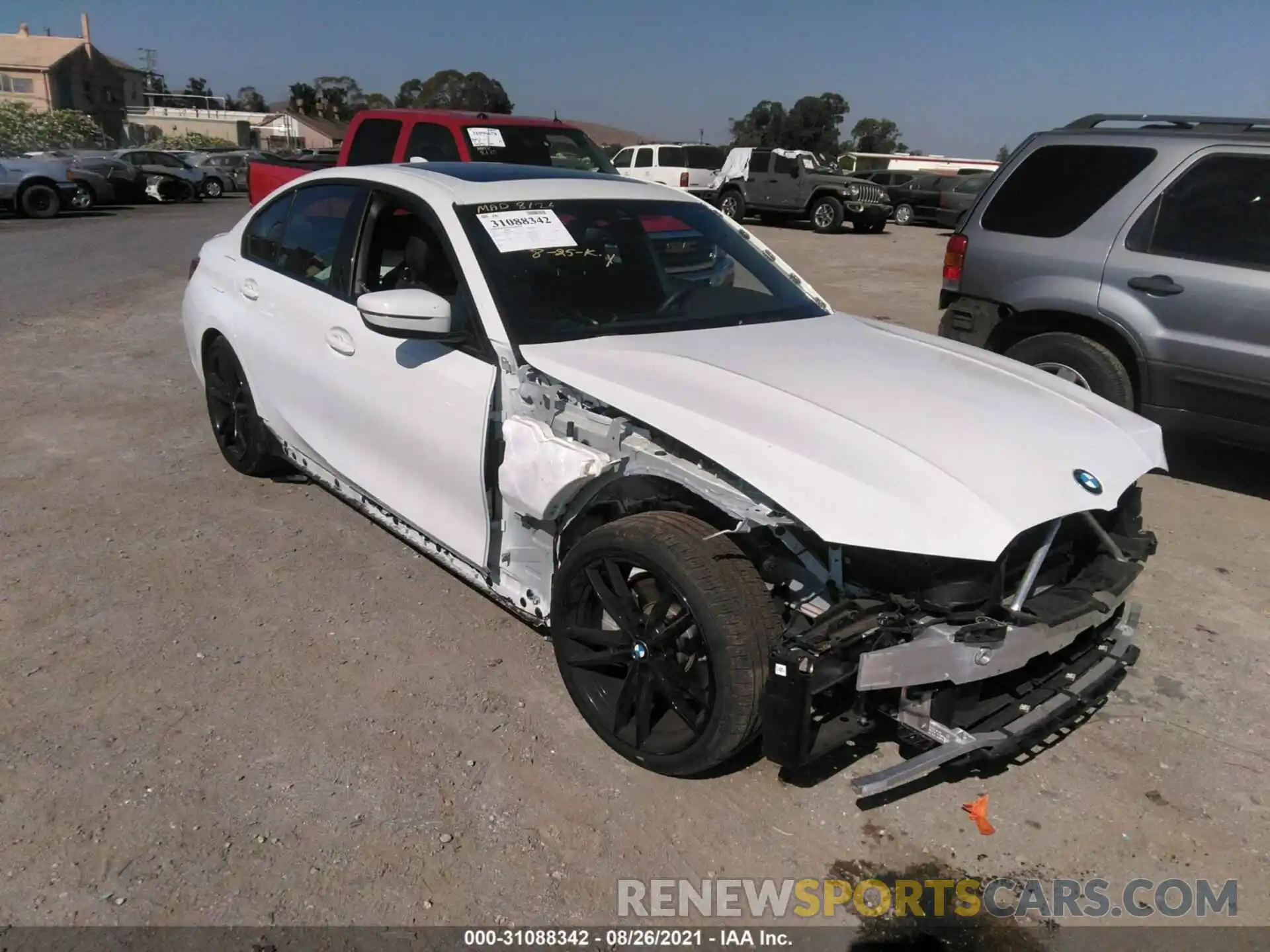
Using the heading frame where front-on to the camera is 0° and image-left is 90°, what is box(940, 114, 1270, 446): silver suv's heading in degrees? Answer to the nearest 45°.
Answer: approximately 270°

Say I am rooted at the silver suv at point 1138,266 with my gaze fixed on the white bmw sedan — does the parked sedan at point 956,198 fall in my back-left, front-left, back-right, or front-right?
back-right

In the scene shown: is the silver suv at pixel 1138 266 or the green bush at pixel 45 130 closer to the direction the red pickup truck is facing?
the silver suv

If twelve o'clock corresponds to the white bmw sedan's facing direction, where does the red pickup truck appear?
The red pickup truck is roughly at 7 o'clock from the white bmw sedan.

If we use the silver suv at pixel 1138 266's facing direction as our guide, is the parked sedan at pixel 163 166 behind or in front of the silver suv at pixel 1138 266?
behind

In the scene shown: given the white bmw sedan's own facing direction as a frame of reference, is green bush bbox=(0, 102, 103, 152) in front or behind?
behind

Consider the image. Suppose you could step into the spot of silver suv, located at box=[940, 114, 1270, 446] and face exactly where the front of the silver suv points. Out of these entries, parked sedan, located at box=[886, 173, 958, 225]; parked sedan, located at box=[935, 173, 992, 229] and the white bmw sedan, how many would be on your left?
2
